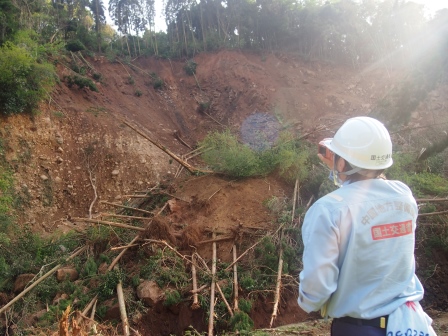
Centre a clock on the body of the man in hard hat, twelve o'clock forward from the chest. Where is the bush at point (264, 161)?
The bush is roughly at 1 o'clock from the man in hard hat.

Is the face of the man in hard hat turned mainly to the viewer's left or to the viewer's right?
to the viewer's left

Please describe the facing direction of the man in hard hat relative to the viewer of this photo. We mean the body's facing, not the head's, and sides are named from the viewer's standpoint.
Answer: facing away from the viewer and to the left of the viewer

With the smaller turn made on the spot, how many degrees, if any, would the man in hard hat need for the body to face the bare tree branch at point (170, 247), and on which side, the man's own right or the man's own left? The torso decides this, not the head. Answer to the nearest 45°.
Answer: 0° — they already face it

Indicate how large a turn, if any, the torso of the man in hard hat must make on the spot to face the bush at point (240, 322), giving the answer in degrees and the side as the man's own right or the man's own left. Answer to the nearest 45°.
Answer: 0° — they already face it

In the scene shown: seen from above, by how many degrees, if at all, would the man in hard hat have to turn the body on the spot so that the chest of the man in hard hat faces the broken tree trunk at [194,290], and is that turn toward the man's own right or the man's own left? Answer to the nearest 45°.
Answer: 0° — they already face it

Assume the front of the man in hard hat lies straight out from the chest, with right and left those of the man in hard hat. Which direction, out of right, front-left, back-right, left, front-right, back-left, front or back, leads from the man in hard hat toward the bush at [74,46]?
front

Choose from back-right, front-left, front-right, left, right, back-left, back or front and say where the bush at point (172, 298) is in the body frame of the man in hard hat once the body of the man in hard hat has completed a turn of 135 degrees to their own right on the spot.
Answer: back-left
